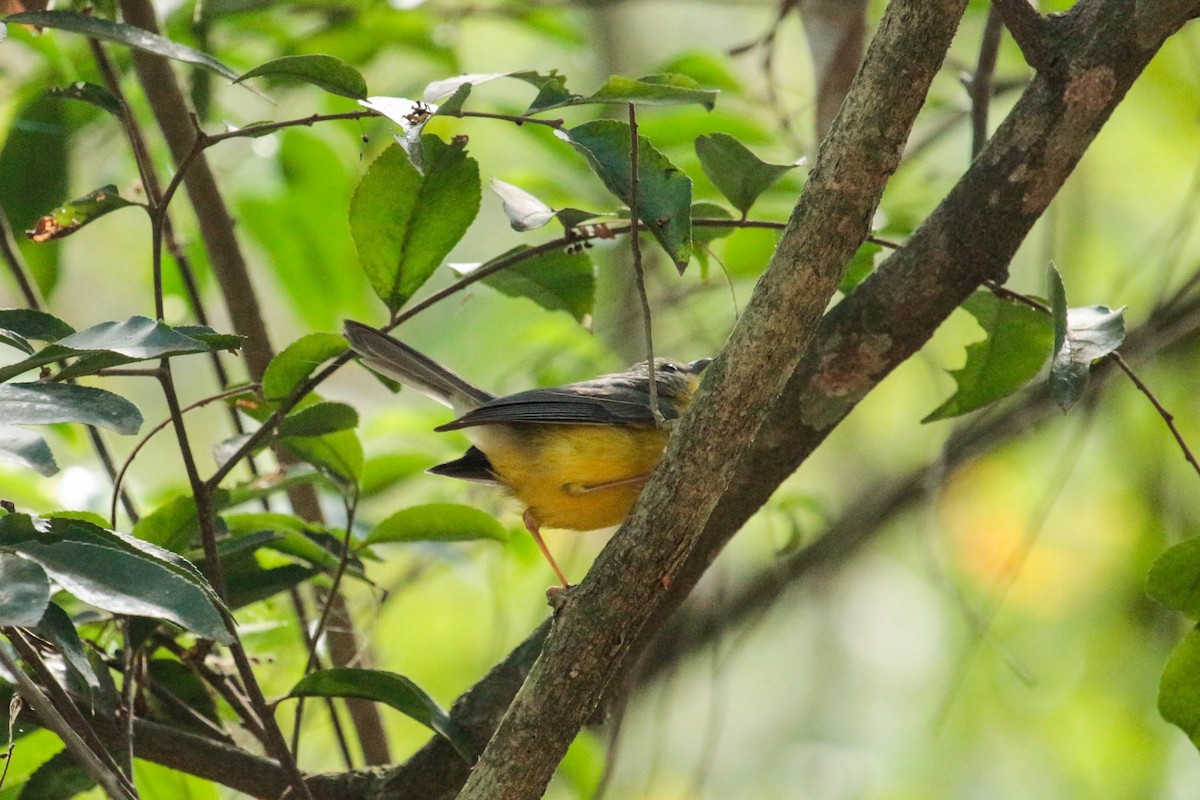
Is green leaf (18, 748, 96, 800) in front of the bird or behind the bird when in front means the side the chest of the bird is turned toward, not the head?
behind

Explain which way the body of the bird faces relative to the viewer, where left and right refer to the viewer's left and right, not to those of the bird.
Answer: facing to the right of the viewer

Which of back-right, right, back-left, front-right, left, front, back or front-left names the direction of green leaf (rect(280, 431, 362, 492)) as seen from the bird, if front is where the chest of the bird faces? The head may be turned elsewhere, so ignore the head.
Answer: back-right

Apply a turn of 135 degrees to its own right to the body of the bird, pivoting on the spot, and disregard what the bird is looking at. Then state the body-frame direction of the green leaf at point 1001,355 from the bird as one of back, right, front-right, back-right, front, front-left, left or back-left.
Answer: left
